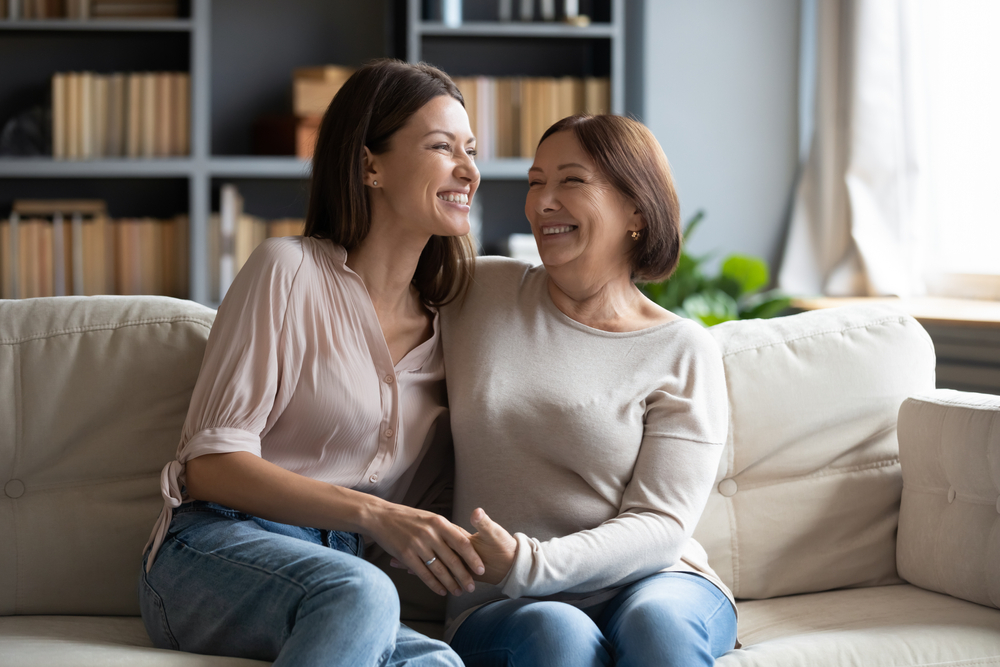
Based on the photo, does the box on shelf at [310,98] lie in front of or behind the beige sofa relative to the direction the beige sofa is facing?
behind

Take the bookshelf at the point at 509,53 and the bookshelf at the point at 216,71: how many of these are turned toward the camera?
2

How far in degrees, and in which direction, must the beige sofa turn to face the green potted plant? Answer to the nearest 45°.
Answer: approximately 180°

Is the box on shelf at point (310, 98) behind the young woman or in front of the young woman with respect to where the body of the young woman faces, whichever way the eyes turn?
behind

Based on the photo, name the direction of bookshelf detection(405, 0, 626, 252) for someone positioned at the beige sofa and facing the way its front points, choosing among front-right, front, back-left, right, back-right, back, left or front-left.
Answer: back

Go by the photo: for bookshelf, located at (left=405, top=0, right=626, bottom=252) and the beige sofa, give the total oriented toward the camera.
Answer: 2

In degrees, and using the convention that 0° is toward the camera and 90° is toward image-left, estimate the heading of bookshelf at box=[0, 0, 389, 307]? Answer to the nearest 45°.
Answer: approximately 0°
